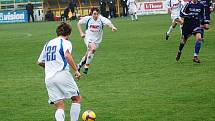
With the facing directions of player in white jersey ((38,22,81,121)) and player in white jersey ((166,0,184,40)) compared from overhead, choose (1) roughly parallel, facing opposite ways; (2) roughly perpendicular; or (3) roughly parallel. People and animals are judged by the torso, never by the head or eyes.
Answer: roughly perpendicular

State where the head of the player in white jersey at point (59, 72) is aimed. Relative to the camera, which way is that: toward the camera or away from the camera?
away from the camera

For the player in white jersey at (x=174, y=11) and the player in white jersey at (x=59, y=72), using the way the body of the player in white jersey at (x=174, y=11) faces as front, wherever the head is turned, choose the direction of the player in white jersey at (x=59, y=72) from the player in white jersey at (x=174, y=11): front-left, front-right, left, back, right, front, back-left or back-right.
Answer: front-right

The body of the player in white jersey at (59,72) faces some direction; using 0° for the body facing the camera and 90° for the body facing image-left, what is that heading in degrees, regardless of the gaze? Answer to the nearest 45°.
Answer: approximately 225°

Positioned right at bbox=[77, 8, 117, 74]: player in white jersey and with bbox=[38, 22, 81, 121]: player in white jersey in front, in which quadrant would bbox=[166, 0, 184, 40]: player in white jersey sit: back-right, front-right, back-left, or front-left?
back-left
